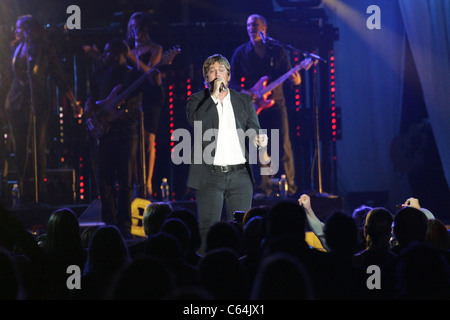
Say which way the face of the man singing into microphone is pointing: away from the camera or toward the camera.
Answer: toward the camera

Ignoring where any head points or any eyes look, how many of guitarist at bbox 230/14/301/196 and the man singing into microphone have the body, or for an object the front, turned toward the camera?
2

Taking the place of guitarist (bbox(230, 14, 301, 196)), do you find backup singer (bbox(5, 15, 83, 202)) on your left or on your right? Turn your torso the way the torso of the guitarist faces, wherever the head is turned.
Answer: on your right

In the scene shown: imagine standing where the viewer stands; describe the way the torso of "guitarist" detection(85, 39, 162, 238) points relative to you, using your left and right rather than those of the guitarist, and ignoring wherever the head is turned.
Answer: facing the viewer and to the right of the viewer

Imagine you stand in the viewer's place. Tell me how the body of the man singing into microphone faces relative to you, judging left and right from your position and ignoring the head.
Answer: facing the viewer

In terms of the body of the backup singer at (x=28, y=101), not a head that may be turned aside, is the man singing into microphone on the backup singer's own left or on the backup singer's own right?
on the backup singer's own left

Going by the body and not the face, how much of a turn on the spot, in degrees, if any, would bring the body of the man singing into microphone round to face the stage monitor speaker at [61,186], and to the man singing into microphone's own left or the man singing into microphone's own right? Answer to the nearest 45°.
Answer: approximately 135° to the man singing into microphone's own right

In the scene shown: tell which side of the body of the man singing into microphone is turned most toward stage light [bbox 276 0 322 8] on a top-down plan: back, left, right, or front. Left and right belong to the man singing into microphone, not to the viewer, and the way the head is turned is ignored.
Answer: back
